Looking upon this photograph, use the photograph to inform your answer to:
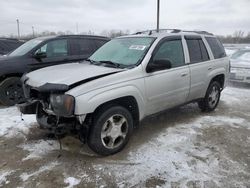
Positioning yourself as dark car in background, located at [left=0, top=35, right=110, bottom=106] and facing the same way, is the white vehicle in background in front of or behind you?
behind

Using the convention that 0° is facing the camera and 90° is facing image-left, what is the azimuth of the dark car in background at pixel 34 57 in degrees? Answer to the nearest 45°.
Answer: approximately 45°

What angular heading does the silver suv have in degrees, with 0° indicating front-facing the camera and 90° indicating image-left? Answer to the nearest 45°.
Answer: approximately 45°

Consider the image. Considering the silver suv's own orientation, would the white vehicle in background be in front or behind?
behind

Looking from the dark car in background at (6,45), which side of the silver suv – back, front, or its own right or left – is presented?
right

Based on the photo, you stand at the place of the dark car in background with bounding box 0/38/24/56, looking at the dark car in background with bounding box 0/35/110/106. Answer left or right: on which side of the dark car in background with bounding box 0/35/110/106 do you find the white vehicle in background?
left

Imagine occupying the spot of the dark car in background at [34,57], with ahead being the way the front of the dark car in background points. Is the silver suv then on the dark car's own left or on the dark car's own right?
on the dark car's own left
